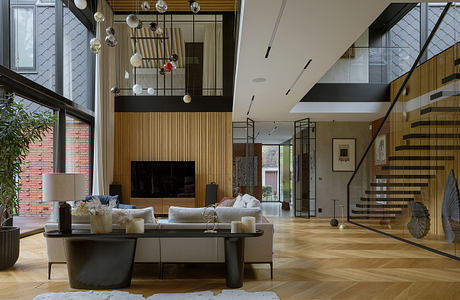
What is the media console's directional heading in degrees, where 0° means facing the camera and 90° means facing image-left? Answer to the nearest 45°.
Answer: approximately 0°

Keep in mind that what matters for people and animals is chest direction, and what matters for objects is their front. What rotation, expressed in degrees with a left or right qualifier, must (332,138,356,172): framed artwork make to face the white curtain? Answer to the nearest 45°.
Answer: approximately 45° to its right

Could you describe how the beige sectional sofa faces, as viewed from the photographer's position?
facing away from the viewer

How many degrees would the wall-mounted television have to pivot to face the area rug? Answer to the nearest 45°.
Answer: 0° — it already faces it

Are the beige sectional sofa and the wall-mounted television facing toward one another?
yes

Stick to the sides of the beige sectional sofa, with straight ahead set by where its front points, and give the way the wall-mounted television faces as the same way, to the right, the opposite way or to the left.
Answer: the opposite way

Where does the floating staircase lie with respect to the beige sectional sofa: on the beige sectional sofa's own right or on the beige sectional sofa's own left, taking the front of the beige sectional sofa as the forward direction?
on the beige sectional sofa's own right

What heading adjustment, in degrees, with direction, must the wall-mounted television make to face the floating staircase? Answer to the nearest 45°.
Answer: approximately 45° to its left
